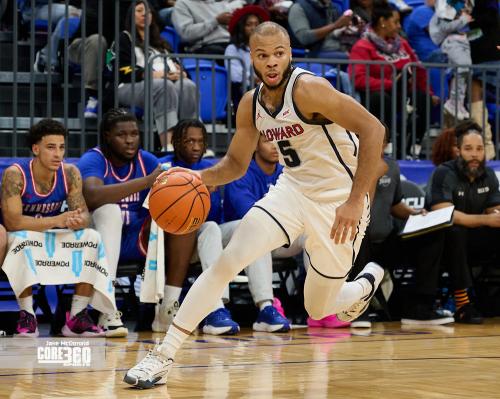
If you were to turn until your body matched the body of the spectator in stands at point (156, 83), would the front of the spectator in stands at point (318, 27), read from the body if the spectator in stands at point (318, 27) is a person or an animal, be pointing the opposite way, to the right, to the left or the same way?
the same way

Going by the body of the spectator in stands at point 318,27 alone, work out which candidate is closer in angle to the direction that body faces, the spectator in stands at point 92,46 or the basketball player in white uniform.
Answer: the basketball player in white uniform

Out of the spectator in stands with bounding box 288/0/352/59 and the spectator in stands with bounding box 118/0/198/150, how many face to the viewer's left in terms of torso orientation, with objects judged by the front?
0

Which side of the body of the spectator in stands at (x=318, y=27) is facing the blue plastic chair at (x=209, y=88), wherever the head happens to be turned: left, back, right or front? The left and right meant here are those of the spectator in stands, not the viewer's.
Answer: right

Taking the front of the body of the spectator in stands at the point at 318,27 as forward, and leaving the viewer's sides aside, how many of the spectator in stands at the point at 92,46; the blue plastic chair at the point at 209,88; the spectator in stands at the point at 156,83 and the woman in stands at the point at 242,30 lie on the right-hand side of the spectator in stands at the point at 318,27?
4

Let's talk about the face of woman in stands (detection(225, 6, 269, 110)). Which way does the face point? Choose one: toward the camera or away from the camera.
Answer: toward the camera

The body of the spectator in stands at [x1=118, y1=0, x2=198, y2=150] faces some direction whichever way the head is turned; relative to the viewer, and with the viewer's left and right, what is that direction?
facing the viewer and to the right of the viewer

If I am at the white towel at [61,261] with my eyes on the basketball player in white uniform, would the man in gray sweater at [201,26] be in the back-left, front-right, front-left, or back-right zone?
back-left

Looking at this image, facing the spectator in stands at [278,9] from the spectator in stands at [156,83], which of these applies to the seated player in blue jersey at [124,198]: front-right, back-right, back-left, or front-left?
back-right

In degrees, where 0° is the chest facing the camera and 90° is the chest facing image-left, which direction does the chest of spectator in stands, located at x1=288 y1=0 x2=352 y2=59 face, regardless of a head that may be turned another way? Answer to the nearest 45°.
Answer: approximately 315°

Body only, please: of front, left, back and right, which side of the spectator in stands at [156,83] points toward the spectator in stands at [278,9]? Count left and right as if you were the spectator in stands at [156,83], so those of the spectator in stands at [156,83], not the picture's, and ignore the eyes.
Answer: left

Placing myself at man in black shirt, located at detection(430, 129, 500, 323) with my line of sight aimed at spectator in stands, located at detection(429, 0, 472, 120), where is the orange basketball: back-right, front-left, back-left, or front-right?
back-left

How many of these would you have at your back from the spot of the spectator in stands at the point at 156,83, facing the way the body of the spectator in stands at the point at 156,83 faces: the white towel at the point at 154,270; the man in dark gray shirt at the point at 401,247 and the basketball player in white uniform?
0

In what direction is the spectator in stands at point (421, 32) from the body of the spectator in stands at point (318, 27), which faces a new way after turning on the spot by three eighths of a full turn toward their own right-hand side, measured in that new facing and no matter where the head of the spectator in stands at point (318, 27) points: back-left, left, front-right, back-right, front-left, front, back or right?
back-right

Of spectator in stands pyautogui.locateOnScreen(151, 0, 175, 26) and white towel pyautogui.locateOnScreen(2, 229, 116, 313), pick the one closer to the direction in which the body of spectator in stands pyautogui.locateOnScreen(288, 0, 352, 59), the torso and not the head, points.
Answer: the white towel

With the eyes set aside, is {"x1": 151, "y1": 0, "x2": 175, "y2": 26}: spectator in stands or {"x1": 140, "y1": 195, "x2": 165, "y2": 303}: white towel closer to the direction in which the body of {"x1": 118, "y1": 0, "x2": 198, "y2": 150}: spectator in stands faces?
the white towel

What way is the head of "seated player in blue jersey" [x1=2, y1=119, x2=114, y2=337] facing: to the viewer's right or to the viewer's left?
to the viewer's right

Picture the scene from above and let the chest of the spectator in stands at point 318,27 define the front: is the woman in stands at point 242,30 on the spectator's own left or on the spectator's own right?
on the spectator's own right

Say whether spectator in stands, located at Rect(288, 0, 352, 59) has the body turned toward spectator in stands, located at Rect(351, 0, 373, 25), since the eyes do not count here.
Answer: no

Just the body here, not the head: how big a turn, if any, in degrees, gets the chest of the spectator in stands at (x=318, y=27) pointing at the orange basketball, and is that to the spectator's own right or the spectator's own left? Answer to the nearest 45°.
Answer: approximately 45° to the spectator's own right

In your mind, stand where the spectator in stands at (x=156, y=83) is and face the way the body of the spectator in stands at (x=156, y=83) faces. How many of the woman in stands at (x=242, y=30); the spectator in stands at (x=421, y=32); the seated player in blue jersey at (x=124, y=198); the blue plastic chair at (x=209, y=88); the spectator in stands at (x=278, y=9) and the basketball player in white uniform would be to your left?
4
